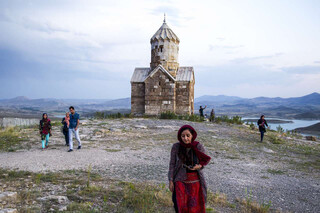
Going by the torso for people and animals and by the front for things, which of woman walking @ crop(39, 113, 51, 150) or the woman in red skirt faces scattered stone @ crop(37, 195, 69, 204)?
the woman walking

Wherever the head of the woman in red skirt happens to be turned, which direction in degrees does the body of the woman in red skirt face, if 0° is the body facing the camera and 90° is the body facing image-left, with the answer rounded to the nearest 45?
approximately 0°

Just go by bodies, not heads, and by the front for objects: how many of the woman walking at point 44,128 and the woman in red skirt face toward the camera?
2

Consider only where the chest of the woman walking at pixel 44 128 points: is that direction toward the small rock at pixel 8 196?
yes

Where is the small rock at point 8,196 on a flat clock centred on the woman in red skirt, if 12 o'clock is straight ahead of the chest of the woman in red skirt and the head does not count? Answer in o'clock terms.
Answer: The small rock is roughly at 3 o'clock from the woman in red skirt.

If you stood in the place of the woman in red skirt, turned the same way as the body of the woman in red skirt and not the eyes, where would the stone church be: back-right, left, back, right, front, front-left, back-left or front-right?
back

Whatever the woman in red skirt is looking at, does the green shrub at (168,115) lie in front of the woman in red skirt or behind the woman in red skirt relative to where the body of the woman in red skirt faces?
behind

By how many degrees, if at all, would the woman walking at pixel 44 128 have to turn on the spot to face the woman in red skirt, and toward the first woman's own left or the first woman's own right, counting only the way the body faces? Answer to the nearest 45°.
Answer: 0° — they already face them

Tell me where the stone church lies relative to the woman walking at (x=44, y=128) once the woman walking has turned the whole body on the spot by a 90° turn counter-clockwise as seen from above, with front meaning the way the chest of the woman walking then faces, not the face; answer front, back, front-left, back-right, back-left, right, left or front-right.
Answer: front-left

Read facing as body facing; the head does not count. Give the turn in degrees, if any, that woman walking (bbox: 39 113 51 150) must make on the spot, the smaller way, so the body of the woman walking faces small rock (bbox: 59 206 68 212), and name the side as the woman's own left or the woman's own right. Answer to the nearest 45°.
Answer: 0° — they already face it

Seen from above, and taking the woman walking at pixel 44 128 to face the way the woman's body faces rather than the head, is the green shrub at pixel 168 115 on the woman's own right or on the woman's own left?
on the woman's own left

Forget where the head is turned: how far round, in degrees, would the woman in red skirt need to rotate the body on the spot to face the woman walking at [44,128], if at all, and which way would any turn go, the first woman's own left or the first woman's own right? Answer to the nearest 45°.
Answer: approximately 135° to the first woman's own right

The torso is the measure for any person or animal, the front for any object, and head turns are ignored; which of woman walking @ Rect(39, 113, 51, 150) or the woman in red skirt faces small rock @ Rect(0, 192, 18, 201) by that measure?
the woman walking
